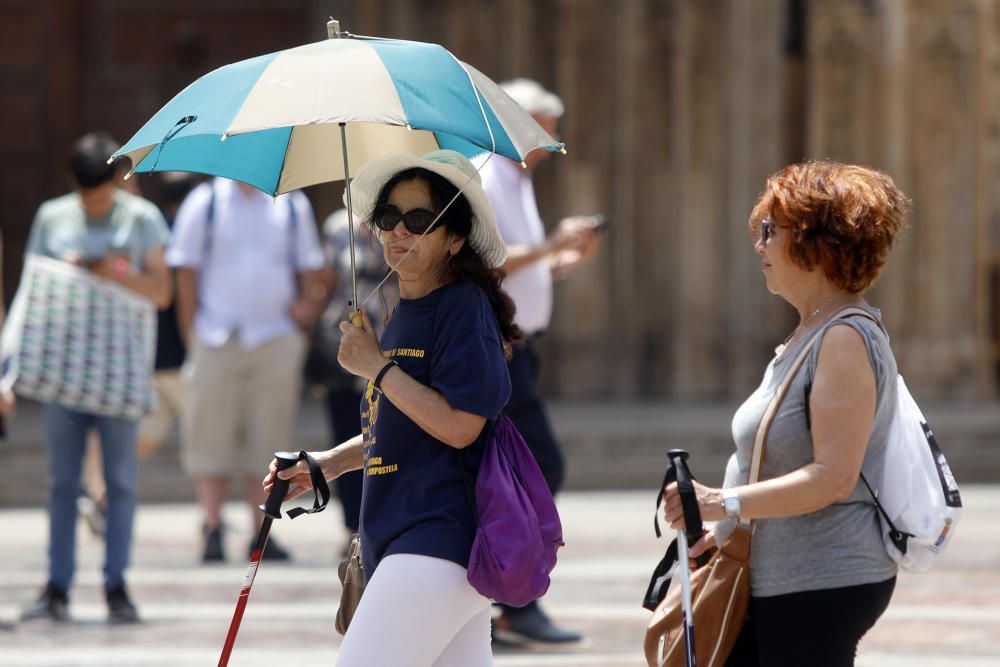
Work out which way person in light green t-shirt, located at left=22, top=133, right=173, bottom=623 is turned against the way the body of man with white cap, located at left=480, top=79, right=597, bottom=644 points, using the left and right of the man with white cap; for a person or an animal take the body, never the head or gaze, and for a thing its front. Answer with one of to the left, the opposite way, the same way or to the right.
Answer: to the right

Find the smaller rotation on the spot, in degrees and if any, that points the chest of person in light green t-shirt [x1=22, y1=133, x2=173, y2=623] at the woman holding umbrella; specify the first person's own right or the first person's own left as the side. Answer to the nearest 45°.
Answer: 0° — they already face them

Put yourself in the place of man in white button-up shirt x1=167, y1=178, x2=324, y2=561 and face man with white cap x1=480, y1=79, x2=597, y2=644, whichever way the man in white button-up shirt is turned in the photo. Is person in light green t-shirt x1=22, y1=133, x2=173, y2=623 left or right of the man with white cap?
right

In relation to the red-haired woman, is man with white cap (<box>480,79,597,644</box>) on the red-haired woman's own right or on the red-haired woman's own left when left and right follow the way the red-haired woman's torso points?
on the red-haired woman's own right

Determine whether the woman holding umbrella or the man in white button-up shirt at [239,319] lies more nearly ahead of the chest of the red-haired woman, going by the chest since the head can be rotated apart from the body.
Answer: the woman holding umbrella

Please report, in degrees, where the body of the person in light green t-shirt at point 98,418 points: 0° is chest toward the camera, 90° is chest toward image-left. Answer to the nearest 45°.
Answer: approximately 0°

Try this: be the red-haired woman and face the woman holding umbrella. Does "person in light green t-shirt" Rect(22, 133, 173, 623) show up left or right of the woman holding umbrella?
right

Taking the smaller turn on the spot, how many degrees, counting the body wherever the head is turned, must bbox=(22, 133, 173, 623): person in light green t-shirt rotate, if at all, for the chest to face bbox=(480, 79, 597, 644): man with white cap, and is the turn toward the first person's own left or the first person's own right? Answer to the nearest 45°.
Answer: approximately 45° to the first person's own left

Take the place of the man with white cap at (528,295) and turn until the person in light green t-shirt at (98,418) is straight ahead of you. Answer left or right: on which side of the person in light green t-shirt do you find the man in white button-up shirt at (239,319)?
right

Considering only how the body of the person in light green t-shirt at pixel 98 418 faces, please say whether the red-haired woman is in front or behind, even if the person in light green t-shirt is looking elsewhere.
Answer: in front

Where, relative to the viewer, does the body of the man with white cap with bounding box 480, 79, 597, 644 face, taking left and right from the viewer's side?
facing to the right of the viewer

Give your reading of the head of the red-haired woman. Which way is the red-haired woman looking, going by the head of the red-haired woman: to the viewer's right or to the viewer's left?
to the viewer's left

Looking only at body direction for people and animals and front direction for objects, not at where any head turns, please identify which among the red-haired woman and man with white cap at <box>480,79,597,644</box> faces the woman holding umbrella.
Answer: the red-haired woman

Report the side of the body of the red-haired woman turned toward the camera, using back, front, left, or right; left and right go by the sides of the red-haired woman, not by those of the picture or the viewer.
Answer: left
